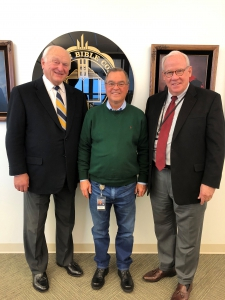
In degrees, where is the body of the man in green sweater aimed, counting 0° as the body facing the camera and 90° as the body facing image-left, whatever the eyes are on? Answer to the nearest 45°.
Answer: approximately 0°

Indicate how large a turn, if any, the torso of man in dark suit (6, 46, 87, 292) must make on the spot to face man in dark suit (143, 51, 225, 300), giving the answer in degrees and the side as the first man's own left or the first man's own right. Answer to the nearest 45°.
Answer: approximately 45° to the first man's own left

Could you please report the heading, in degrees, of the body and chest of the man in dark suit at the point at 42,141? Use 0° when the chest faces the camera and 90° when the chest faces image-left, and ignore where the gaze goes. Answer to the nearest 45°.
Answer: approximately 315°

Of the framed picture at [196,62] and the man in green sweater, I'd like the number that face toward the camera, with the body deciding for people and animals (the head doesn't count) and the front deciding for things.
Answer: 2
